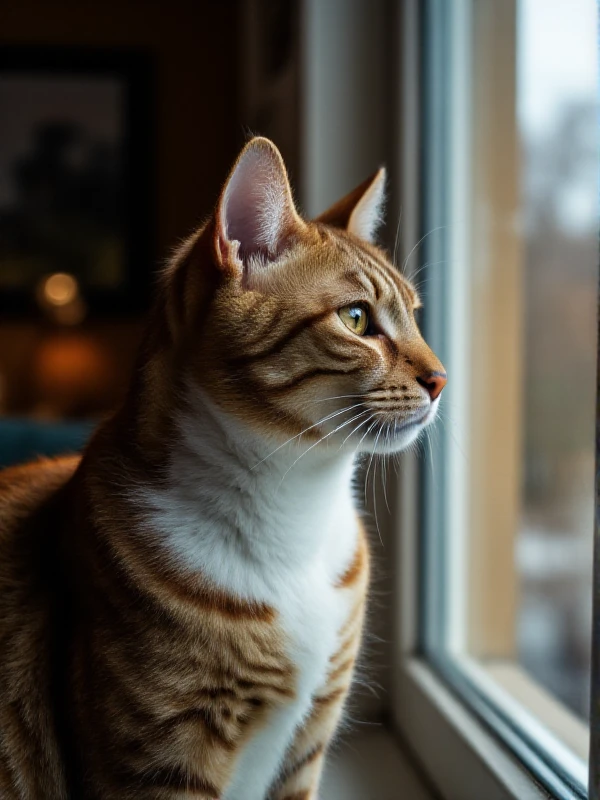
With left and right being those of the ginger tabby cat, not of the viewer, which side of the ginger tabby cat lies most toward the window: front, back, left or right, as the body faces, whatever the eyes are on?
left

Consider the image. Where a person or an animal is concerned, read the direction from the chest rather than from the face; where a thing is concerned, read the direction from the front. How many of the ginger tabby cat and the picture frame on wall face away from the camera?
0

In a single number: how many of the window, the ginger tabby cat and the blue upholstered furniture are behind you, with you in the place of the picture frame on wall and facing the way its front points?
0

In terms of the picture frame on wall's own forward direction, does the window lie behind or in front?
in front

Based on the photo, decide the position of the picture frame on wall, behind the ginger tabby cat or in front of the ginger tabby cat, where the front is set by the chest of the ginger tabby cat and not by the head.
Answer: behind

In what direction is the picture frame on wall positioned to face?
toward the camera

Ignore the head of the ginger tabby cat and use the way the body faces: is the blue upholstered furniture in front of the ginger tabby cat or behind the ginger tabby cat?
behind

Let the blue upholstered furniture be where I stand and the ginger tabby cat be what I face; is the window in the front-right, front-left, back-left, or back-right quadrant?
front-left

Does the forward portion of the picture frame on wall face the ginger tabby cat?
yes

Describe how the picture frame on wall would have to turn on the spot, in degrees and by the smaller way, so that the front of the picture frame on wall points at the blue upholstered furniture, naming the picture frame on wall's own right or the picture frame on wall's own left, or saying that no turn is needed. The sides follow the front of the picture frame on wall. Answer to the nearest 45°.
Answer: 0° — it already faces it

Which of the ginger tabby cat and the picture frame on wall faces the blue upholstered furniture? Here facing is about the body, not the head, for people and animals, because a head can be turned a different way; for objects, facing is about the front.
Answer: the picture frame on wall

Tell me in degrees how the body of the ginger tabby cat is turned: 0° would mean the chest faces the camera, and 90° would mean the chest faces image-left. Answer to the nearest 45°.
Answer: approximately 315°
